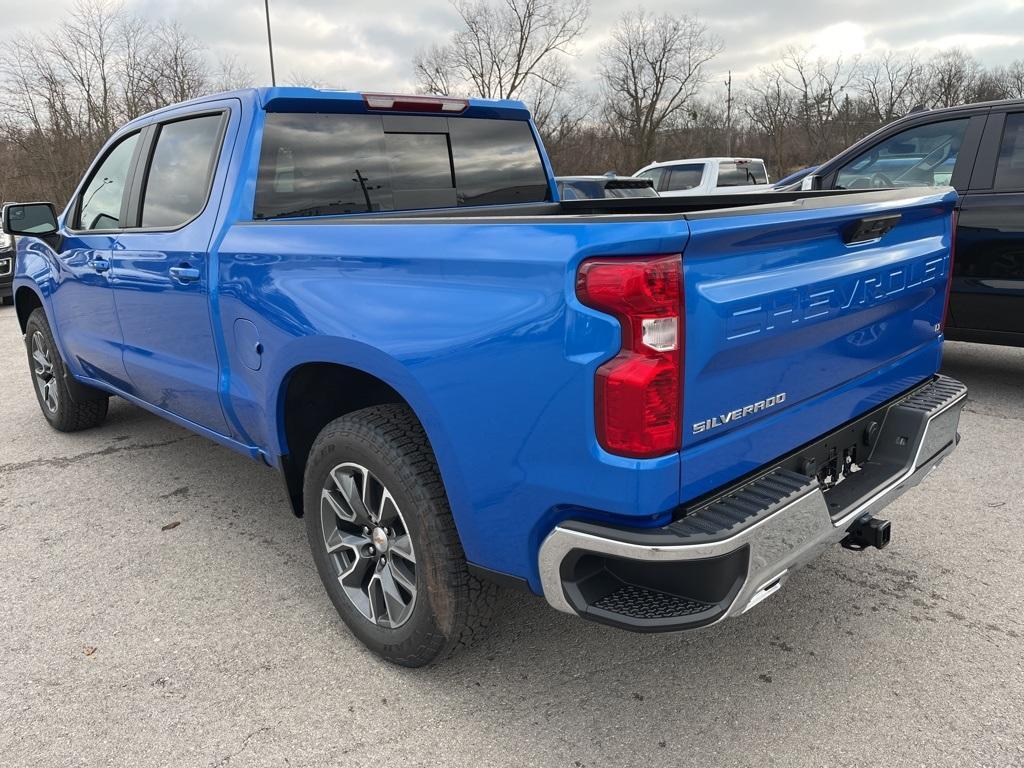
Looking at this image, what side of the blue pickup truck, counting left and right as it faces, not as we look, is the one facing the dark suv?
right

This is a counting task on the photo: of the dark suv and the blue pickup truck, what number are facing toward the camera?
0

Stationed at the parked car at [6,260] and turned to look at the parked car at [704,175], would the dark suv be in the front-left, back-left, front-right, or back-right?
front-right

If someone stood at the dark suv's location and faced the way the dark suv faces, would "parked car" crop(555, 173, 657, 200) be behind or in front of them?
in front

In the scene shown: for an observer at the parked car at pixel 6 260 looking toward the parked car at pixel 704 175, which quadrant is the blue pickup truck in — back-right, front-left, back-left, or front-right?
front-right

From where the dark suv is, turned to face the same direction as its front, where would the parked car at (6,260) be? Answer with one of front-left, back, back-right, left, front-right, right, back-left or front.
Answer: front

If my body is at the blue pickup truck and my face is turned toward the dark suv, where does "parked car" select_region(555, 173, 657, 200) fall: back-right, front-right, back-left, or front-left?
front-left

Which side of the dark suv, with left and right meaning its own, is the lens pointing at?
left

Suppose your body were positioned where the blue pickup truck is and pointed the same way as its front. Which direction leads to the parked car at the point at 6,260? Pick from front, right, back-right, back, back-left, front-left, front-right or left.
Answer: front

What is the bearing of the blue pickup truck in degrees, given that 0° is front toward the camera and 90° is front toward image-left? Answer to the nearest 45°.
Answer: approximately 135°

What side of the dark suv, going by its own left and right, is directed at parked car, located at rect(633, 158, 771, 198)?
right

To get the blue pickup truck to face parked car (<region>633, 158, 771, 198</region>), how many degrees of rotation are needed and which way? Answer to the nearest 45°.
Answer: approximately 45° to its right

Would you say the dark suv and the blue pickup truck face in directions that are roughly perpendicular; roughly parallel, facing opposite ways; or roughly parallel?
roughly parallel

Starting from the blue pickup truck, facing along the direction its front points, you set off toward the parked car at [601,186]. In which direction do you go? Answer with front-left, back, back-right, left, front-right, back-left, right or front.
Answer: front-right

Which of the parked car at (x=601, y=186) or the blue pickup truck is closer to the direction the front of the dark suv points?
the parked car
